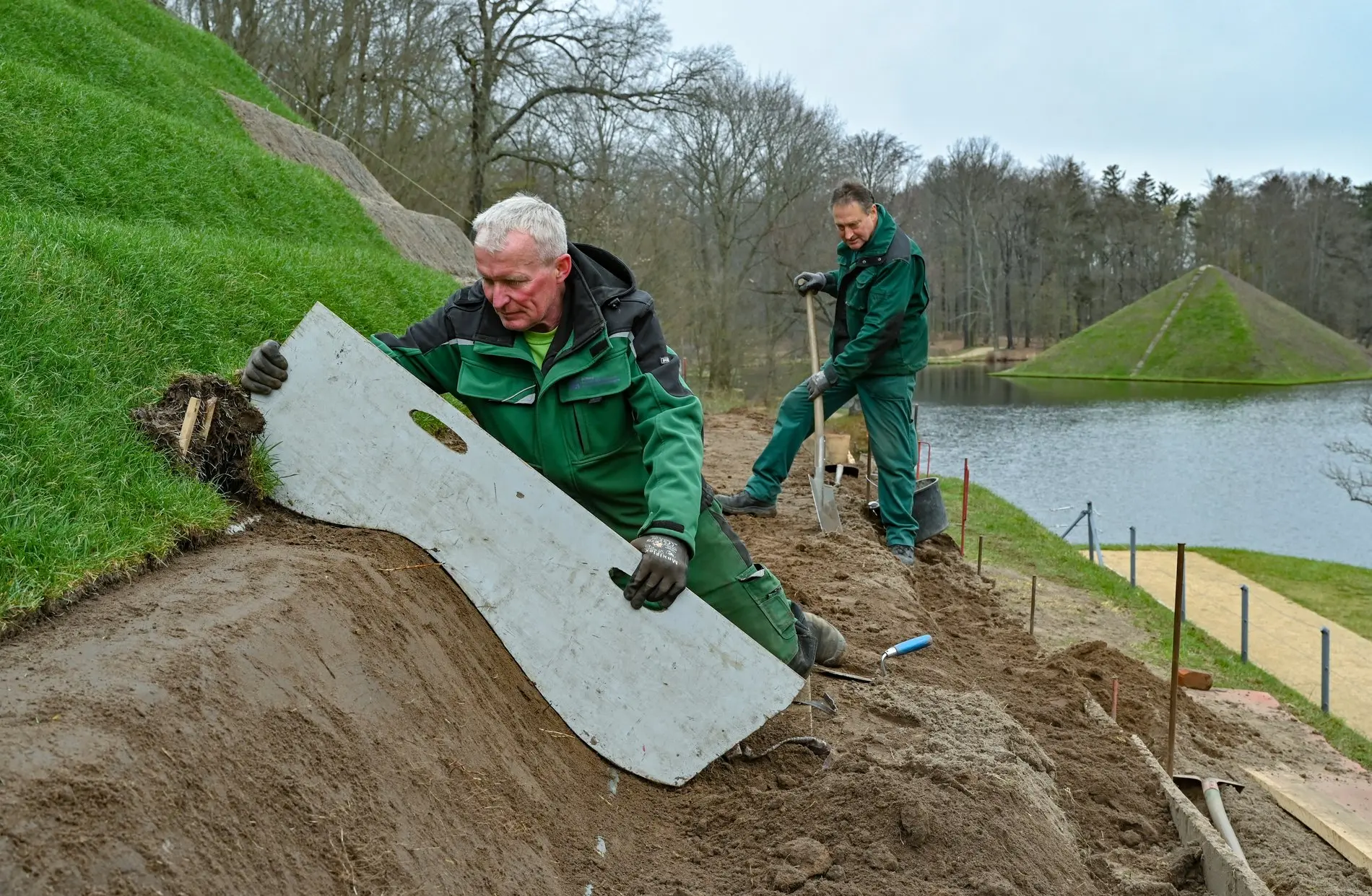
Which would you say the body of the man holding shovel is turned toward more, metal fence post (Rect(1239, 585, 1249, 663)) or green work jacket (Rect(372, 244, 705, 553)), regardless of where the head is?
the green work jacket

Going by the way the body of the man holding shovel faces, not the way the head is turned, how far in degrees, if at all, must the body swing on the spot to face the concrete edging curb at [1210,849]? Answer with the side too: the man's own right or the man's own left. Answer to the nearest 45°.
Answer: approximately 45° to the man's own left

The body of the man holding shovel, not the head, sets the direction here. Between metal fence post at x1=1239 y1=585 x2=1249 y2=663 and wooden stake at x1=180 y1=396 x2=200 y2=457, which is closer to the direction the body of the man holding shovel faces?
the wooden stake

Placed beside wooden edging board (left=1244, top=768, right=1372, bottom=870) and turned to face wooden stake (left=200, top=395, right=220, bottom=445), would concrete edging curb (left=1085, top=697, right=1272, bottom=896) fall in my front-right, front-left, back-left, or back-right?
front-left

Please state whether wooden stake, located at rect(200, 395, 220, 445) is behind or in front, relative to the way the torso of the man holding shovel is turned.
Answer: in front

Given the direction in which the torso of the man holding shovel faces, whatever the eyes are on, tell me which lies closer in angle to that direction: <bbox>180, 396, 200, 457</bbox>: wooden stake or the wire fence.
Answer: the wooden stake

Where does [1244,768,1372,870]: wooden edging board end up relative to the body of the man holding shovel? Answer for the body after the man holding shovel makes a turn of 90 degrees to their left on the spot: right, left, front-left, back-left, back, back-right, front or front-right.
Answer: front

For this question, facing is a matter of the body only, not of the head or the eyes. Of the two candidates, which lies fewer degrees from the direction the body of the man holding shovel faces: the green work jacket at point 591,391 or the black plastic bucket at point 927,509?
the green work jacket

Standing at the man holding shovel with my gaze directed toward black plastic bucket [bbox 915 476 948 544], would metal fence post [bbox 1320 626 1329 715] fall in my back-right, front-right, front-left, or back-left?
front-right

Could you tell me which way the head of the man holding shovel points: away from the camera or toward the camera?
toward the camera

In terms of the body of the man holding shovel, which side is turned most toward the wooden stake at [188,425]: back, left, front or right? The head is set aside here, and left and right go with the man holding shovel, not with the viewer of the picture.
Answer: front

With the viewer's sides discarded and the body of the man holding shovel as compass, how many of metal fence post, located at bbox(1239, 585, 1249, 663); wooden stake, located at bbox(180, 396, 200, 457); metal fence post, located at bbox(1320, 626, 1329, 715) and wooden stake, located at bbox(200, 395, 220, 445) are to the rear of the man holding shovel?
2

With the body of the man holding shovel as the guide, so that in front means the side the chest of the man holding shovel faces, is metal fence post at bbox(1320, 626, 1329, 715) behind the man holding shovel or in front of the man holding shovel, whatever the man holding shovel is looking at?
behind

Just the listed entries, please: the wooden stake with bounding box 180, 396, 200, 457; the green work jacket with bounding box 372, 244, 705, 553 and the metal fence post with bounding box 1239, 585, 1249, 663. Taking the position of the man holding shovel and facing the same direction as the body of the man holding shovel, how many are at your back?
1

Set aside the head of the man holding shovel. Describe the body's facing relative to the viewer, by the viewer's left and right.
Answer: facing the viewer and to the left of the viewer

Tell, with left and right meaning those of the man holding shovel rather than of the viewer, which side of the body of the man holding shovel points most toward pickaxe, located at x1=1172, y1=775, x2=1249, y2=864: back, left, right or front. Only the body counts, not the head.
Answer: left

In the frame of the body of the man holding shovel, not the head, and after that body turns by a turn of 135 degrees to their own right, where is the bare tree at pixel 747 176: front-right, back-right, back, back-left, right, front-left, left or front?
front
